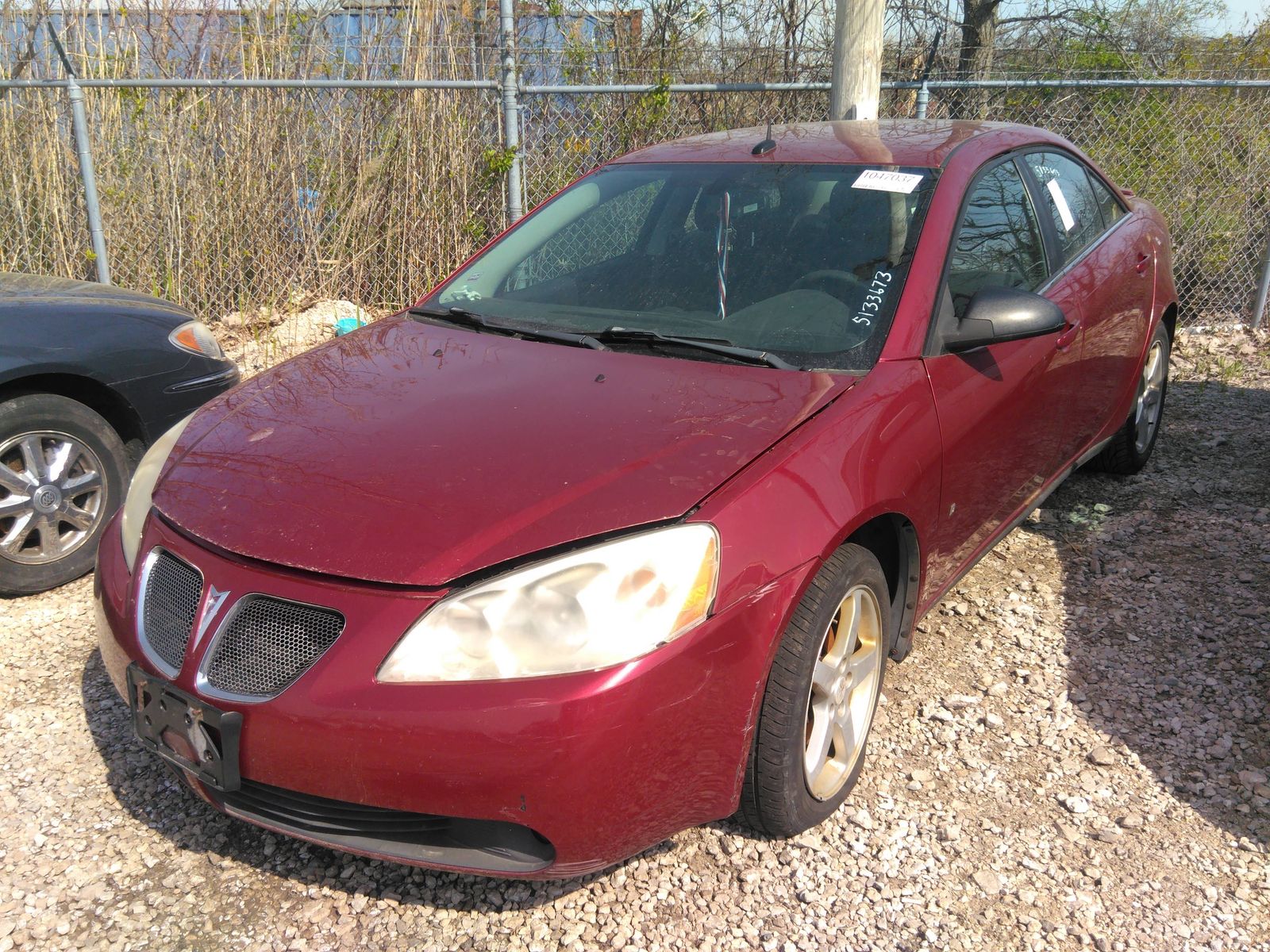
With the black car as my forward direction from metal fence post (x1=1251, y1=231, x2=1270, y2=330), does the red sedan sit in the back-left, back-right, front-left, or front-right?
front-left

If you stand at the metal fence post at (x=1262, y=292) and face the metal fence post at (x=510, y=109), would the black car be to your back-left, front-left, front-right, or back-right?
front-left

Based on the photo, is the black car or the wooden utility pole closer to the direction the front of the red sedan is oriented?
the black car

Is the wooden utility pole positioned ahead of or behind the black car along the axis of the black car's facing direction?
ahead

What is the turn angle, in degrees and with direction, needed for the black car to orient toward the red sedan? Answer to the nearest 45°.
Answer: approximately 45° to its right

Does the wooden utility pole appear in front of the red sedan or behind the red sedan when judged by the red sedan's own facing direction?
behind

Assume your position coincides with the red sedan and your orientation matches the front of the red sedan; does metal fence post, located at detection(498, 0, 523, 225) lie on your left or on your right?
on your right

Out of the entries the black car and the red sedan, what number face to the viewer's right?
1

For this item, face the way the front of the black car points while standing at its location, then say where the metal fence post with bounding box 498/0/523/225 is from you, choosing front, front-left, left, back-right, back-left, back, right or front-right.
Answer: front-left

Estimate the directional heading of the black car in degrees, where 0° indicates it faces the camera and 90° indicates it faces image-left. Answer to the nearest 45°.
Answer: approximately 270°

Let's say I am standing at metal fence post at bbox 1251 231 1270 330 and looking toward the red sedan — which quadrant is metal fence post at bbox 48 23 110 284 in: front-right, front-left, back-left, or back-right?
front-right

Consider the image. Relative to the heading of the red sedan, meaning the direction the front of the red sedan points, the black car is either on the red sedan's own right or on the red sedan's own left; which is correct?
on the red sedan's own right
